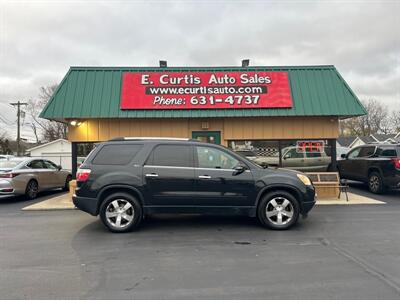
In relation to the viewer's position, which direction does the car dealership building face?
facing the viewer

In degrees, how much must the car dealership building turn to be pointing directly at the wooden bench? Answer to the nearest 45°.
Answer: approximately 90° to its left

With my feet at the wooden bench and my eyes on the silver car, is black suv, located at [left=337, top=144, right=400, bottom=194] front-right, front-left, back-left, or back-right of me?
back-right

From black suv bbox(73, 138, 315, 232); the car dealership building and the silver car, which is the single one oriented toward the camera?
the car dealership building

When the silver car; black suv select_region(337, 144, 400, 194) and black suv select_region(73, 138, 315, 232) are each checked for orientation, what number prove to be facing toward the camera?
0

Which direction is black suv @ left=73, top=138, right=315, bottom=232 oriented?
to the viewer's right

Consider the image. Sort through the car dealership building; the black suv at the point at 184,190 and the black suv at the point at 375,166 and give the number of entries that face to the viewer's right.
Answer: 1

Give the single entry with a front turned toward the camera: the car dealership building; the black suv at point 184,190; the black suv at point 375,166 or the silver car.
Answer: the car dealership building

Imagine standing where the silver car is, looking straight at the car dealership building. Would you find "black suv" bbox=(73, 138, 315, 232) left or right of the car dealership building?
right

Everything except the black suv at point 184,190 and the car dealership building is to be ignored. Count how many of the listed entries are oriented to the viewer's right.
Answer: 1
